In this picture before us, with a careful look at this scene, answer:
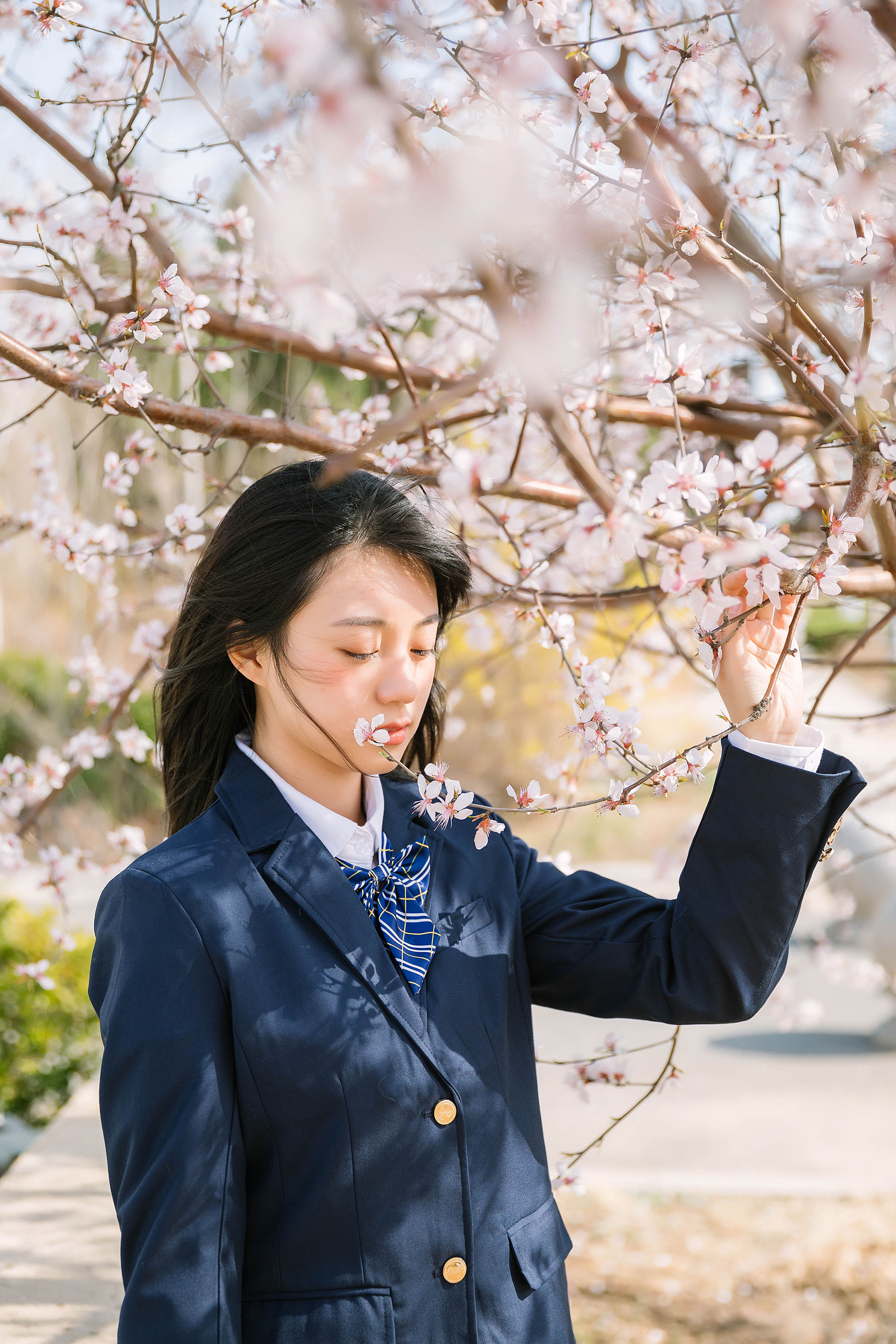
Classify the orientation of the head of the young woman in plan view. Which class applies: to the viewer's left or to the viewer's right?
to the viewer's right

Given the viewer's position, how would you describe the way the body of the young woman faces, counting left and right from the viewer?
facing the viewer and to the right of the viewer

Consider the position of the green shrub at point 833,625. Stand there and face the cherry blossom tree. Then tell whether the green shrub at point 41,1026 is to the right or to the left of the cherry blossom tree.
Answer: right

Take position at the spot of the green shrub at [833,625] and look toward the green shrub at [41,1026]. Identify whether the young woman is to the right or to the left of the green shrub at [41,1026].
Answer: left

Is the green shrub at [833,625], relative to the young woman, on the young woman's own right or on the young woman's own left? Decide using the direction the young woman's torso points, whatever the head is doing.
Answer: on the young woman's own left

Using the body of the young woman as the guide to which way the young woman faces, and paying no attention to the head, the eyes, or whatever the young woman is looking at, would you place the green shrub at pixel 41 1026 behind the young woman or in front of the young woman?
behind
